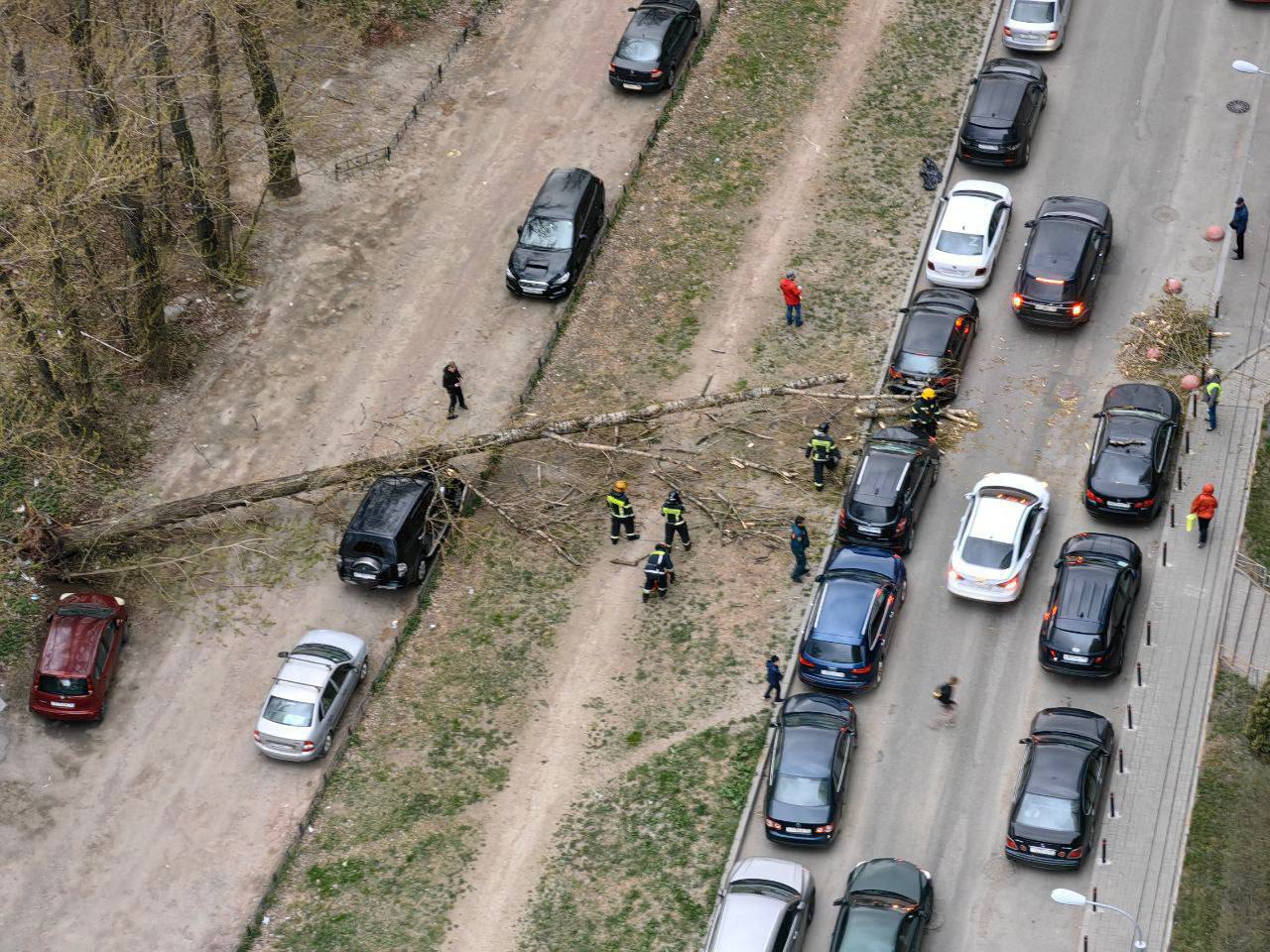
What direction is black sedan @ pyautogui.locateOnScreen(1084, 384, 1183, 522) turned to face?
away from the camera

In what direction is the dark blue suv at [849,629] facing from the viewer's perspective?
away from the camera

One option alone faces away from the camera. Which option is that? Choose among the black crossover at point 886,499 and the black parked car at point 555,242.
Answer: the black crossover

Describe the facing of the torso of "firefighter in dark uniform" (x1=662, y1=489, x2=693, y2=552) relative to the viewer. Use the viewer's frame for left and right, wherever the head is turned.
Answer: facing away from the viewer and to the left of the viewer

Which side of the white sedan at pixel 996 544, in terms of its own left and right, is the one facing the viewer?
back

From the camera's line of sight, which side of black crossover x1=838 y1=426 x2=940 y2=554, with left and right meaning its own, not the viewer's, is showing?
back

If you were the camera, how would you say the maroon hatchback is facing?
facing away from the viewer

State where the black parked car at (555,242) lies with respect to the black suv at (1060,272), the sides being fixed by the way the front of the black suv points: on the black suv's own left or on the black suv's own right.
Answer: on the black suv's own left

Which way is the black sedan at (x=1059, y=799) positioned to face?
away from the camera

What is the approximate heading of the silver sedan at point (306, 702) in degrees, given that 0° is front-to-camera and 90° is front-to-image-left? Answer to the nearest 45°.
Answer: approximately 225°

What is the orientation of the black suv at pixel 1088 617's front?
away from the camera
